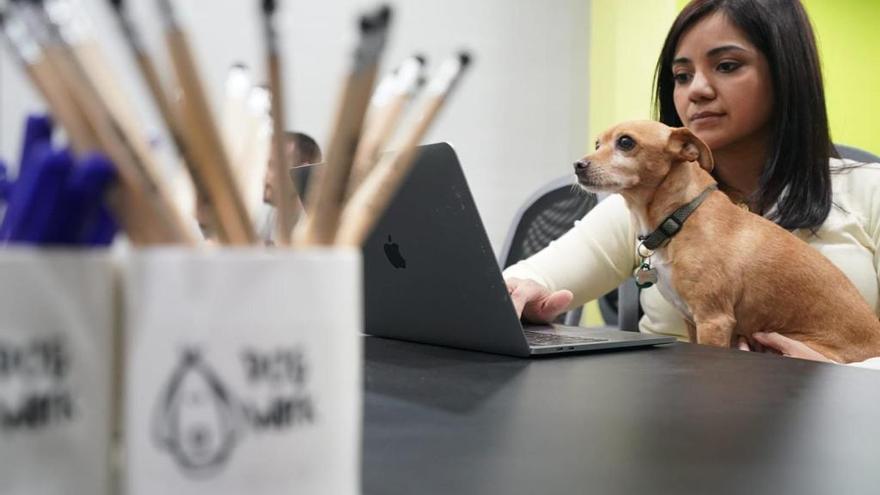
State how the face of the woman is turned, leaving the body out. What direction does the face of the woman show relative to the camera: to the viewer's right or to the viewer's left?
to the viewer's left

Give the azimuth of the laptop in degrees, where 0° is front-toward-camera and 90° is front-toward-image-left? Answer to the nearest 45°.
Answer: approximately 225°

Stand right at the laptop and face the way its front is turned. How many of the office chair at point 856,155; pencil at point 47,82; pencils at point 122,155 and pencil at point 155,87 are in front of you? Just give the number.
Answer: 1

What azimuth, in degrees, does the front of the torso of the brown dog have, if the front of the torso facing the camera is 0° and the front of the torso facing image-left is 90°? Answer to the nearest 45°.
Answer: approximately 90°

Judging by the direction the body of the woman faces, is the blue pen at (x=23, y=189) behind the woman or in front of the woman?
in front

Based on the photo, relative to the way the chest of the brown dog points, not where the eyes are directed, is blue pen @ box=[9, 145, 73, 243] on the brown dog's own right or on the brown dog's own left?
on the brown dog's own left

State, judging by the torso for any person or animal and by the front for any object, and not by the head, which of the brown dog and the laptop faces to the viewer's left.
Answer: the brown dog

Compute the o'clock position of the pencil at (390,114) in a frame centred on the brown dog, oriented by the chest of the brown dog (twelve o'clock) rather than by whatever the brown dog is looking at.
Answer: The pencil is roughly at 9 o'clock from the brown dog.

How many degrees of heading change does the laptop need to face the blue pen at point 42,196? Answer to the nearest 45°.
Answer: approximately 135° to its right

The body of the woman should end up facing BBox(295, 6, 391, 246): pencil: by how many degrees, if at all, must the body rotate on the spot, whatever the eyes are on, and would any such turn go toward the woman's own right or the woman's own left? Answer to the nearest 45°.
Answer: approximately 45° to the woman's own left

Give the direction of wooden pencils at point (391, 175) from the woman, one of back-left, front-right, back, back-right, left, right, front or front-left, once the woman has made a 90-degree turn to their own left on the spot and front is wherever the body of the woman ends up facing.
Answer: front-right

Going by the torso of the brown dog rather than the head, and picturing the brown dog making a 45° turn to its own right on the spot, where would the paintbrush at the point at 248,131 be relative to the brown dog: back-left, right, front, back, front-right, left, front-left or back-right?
back-left

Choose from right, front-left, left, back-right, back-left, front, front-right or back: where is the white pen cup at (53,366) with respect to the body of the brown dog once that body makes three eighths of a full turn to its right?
back-right
